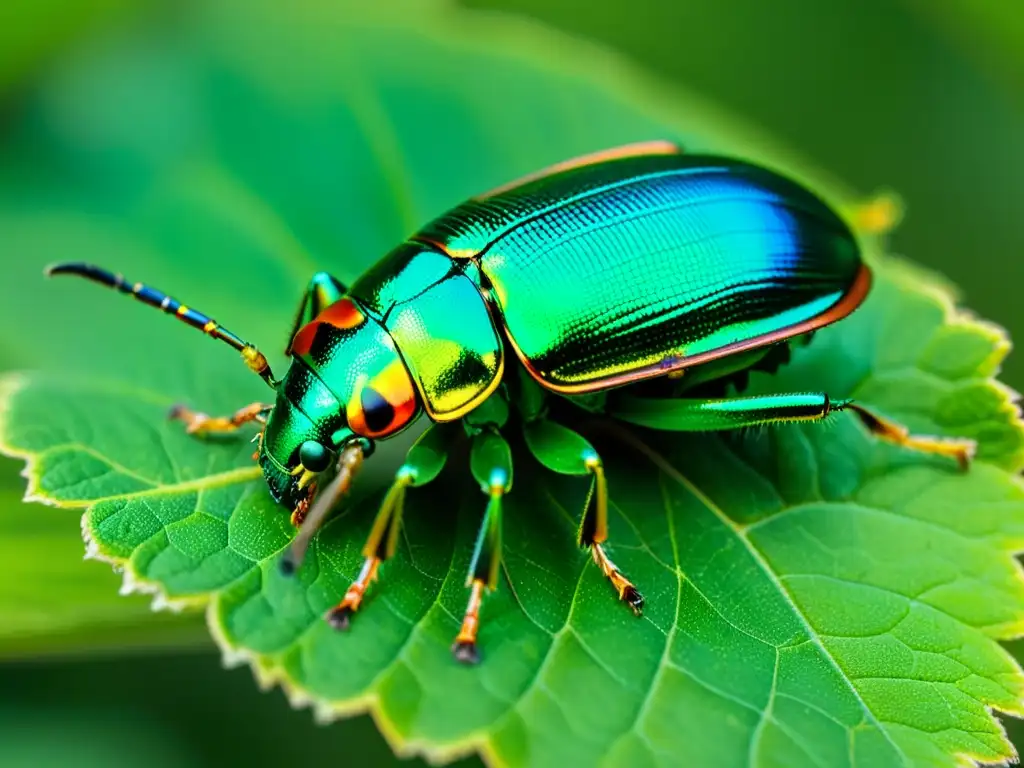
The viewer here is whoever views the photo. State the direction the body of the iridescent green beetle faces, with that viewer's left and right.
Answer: facing the viewer and to the left of the viewer
